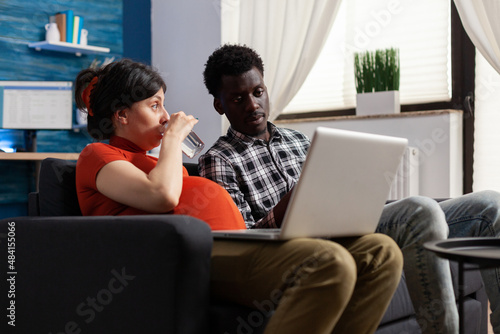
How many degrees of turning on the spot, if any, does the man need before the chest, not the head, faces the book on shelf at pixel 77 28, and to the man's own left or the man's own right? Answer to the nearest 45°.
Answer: approximately 180°

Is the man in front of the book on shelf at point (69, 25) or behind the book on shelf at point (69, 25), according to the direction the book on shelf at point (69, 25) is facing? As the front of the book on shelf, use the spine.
in front

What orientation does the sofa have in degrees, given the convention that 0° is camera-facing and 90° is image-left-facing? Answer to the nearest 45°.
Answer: approximately 315°

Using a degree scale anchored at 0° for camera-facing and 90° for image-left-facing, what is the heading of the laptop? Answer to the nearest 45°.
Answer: approximately 135°

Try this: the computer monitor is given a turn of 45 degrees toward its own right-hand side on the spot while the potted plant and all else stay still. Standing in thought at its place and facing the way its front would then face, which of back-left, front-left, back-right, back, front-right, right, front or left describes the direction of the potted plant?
left

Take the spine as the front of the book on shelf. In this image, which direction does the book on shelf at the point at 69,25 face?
toward the camera

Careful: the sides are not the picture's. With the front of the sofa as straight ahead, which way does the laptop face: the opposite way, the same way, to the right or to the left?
the opposite way

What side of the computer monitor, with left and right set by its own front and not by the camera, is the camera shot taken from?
front

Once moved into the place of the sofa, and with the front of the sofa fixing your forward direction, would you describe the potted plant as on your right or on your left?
on your left
